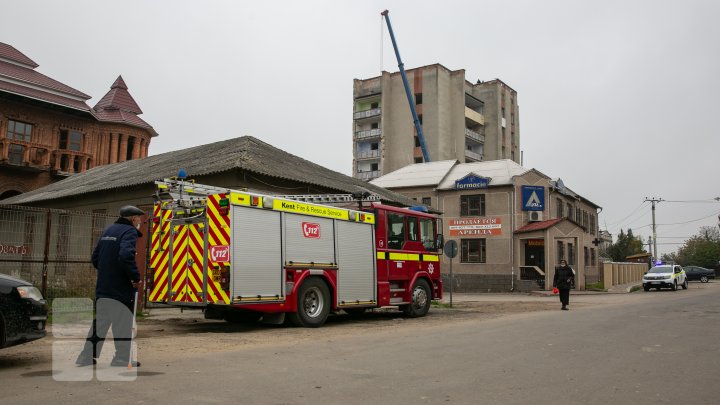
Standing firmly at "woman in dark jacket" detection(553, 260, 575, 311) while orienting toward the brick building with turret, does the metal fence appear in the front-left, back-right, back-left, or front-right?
front-left

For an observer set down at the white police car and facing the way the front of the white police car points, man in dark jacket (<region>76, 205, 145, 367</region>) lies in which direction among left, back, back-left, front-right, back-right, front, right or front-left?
front-left

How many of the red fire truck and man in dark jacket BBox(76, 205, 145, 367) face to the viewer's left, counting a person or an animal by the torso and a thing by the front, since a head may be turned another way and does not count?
0

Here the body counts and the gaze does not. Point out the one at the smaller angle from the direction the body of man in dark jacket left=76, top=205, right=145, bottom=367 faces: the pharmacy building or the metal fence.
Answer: the pharmacy building

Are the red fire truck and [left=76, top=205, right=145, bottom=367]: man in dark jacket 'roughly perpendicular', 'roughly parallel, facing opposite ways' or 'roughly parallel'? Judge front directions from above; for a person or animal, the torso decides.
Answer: roughly parallel

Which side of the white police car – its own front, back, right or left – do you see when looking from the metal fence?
front

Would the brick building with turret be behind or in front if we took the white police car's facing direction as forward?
in front

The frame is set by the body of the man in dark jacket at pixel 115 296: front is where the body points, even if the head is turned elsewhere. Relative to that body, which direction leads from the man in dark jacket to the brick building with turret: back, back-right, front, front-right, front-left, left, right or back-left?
front-left

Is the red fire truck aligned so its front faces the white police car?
yes

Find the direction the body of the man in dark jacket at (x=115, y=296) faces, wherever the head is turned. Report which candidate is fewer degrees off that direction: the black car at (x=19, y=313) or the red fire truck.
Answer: the red fire truck

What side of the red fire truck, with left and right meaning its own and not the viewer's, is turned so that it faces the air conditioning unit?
front

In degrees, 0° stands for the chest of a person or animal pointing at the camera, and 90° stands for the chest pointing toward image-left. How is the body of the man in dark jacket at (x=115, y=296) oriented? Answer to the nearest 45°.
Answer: approximately 225°

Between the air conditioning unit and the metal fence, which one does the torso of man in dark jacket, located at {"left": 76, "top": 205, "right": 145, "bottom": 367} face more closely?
the air conditioning unit

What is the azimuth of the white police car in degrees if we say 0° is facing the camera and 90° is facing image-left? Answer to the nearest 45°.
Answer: approximately 45°

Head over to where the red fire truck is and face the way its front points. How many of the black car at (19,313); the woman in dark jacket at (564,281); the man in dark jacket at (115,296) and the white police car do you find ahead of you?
2

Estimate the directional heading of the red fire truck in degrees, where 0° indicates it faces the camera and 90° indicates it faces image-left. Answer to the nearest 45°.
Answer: approximately 225°

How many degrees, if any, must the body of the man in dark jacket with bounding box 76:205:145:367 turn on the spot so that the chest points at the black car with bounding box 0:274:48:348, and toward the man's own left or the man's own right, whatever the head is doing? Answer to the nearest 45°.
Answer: approximately 135° to the man's own left
